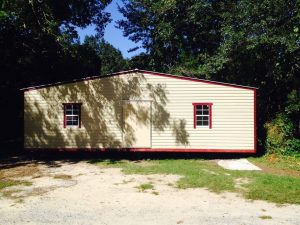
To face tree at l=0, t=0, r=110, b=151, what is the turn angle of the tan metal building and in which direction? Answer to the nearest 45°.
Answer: approximately 135° to its right

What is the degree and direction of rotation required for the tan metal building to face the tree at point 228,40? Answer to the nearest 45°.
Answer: approximately 135° to its left

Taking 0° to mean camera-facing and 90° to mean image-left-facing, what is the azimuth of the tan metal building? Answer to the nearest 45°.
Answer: approximately 0°

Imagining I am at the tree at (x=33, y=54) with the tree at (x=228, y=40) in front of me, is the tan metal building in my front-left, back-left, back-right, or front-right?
front-right

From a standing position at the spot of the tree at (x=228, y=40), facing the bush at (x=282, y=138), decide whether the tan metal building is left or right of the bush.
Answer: right

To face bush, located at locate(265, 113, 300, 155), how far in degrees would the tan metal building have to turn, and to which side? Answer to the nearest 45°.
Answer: approximately 90° to its left
